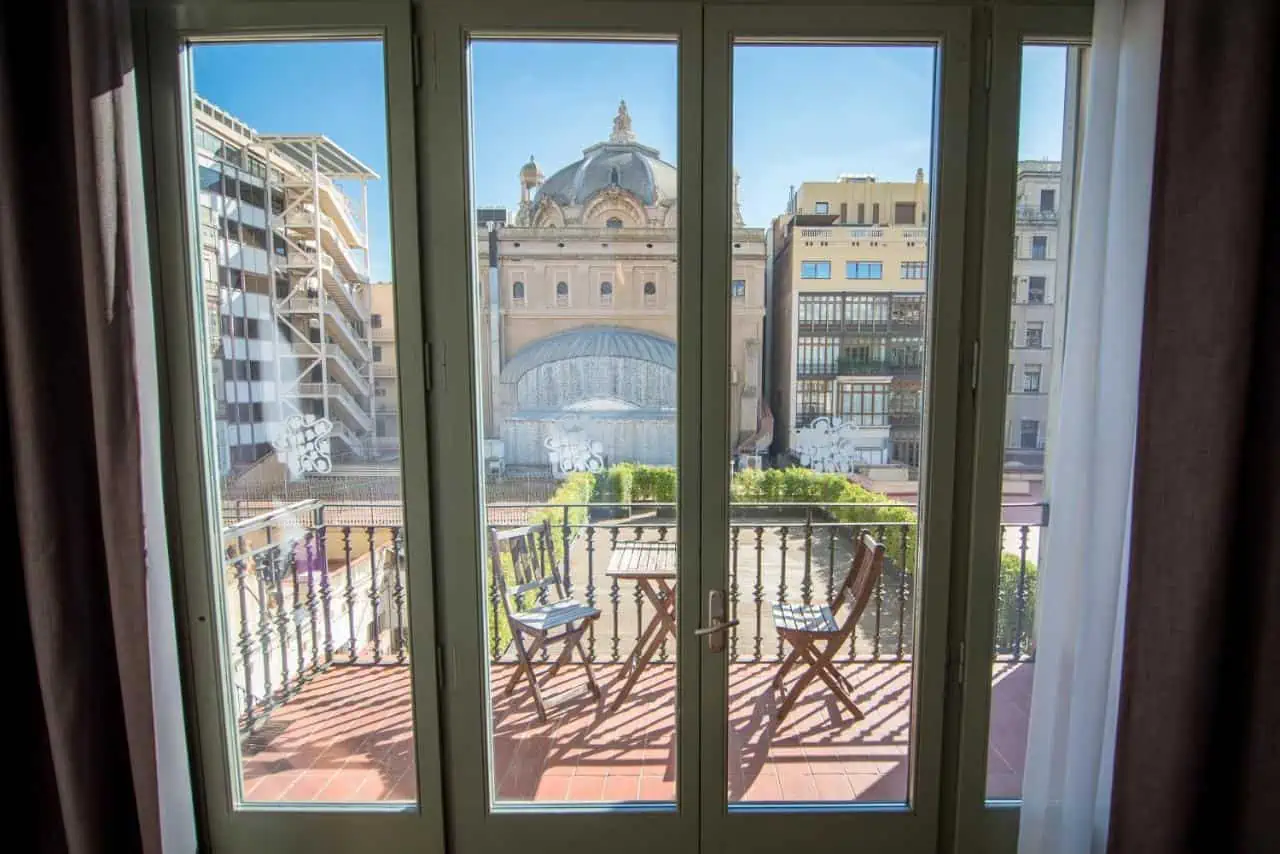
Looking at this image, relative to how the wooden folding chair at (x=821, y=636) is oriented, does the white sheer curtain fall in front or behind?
behind

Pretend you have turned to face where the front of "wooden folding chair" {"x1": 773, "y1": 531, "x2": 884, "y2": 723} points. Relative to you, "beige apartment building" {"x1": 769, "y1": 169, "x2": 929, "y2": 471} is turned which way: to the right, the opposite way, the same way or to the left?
to the left

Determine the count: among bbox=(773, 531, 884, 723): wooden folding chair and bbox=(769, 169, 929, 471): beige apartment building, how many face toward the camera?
1

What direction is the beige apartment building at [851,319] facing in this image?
toward the camera

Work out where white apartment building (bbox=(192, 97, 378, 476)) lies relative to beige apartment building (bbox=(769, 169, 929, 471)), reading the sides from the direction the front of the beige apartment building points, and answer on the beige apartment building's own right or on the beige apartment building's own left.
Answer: on the beige apartment building's own right

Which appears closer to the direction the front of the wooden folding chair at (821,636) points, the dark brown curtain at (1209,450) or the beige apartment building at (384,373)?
the beige apartment building

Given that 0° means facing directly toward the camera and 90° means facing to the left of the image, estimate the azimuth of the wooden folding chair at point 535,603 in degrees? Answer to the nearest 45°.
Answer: approximately 315°

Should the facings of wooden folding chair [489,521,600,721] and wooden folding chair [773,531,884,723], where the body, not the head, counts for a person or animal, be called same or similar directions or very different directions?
very different directions

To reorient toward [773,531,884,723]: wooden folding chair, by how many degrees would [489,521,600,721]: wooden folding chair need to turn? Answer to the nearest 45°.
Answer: approximately 45° to its left

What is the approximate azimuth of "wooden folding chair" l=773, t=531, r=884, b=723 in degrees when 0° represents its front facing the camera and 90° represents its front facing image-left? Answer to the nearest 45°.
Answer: approximately 90°

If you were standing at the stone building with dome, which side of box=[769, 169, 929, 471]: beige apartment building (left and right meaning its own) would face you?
right
